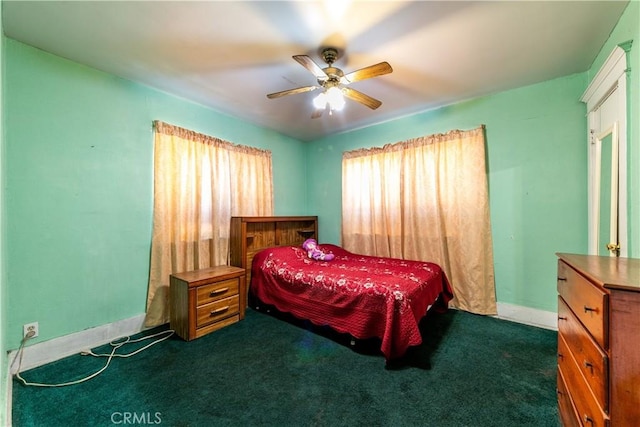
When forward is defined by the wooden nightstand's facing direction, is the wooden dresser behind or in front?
in front

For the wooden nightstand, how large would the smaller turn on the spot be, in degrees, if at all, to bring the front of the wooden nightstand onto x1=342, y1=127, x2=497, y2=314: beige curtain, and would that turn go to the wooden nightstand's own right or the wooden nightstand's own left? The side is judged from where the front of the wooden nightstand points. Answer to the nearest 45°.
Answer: approximately 45° to the wooden nightstand's own left

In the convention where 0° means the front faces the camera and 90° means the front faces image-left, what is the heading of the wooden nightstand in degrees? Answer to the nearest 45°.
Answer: approximately 315°

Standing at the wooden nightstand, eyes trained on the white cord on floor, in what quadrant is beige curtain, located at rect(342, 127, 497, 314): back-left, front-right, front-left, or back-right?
back-left

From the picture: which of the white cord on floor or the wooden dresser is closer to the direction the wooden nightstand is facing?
the wooden dresser

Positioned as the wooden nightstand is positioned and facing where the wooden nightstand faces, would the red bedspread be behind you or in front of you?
in front
